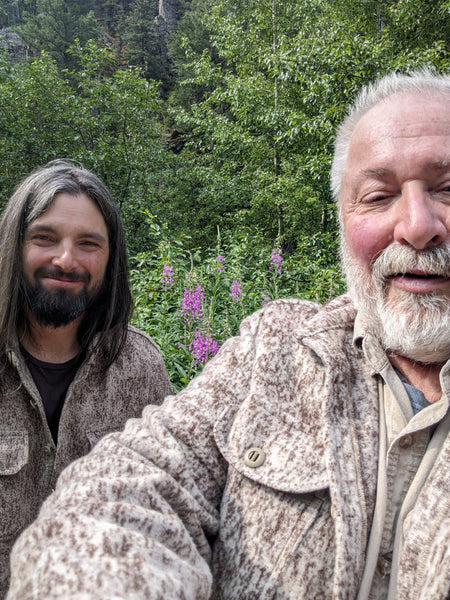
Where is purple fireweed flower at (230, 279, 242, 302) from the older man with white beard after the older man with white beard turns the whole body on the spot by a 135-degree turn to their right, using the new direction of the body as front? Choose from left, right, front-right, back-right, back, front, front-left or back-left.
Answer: front-right

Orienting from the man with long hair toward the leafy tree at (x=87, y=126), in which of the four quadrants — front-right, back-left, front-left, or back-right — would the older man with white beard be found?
back-right

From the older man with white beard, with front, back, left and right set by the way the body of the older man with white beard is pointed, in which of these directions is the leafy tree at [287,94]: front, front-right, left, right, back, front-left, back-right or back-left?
back

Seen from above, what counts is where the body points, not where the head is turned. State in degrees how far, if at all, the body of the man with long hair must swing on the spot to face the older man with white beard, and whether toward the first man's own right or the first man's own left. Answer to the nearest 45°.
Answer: approximately 45° to the first man's own left

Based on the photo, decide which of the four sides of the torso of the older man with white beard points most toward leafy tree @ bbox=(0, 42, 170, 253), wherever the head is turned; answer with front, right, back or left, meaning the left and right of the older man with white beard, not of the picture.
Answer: back

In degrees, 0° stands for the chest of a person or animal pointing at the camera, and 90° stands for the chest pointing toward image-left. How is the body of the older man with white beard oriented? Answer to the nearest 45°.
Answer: approximately 0°

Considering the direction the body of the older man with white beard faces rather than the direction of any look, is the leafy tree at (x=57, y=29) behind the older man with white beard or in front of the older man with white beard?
behind

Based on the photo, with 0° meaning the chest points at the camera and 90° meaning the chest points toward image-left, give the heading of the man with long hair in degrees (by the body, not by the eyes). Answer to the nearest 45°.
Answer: approximately 0°

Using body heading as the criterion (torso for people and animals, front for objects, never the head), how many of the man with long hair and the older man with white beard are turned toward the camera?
2
